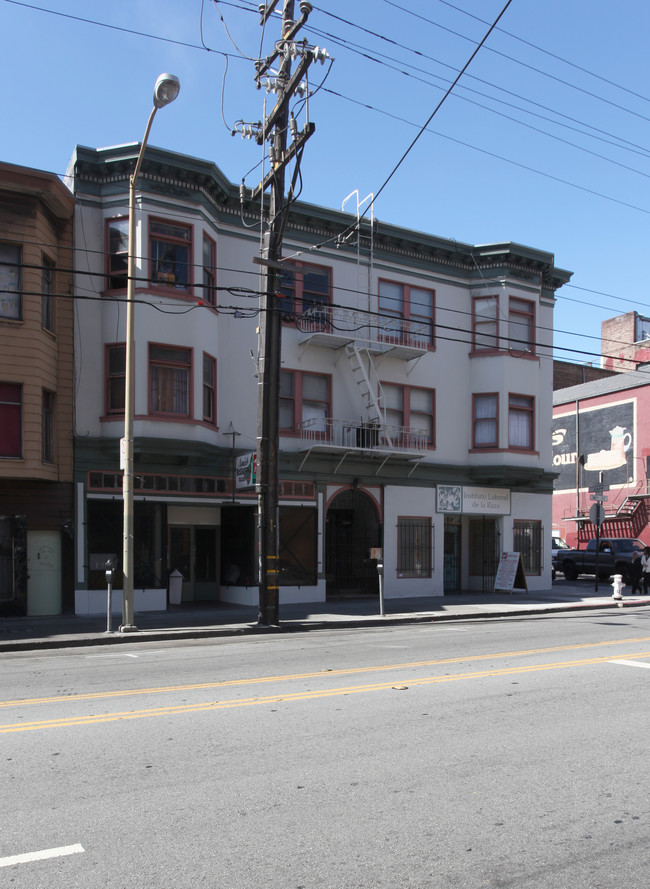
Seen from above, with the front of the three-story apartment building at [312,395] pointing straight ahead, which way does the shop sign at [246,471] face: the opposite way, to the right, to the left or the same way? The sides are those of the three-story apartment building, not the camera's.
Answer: to the right

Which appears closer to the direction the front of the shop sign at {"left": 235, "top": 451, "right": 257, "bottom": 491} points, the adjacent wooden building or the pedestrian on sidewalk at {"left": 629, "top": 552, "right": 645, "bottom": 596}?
the adjacent wooden building

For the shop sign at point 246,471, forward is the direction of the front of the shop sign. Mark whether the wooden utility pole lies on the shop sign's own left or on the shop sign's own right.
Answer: on the shop sign's own left

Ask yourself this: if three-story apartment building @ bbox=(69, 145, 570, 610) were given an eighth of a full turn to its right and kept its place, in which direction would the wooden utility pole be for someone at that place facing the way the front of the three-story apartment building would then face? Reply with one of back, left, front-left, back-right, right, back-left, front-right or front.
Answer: front

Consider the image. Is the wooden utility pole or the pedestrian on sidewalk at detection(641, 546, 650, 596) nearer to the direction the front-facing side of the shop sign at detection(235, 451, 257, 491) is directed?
the wooden utility pole

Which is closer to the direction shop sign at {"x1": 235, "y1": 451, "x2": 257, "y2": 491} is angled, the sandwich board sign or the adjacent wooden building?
the adjacent wooden building

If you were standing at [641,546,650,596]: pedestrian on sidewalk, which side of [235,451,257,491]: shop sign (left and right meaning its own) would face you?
back

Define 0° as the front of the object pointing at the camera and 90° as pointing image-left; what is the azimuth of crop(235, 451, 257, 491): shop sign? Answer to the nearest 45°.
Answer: approximately 45°

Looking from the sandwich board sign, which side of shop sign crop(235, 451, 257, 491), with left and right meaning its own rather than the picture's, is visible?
back

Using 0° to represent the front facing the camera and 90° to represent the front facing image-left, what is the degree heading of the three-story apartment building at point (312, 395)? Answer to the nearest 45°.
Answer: approximately 315°
